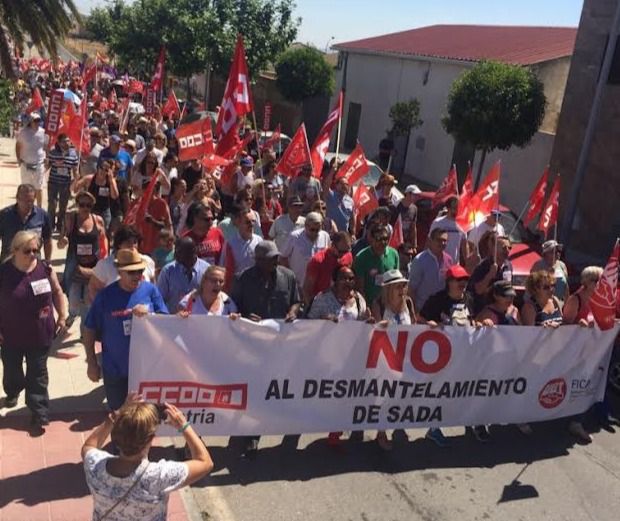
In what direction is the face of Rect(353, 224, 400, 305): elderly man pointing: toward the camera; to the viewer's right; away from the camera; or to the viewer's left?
toward the camera

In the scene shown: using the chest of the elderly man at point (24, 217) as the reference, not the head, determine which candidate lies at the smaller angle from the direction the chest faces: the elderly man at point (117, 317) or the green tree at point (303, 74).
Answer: the elderly man

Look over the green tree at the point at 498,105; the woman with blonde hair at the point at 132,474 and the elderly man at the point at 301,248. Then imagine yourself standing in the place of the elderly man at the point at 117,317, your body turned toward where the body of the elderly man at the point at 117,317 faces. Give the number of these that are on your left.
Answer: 2

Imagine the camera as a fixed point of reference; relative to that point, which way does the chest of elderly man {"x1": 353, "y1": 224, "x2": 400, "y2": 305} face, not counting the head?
toward the camera

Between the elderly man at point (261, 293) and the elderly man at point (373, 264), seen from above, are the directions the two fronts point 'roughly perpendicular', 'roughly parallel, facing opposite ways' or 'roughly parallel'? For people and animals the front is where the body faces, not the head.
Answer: roughly parallel

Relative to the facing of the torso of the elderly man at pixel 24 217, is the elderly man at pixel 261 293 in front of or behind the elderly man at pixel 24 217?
in front

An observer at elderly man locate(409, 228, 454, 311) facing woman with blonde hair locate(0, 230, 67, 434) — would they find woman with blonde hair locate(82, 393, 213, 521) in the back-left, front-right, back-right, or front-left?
front-left

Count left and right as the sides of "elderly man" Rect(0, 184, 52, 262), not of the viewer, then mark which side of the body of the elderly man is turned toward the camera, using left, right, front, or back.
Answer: front

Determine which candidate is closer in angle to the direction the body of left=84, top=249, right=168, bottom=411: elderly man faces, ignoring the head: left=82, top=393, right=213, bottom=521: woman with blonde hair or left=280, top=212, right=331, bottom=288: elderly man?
the woman with blonde hair

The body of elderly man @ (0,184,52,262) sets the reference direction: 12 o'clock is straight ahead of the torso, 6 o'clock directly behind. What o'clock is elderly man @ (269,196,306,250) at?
elderly man @ (269,196,306,250) is roughly at 9 o'clock from elderly man @ (0,184,52,262).

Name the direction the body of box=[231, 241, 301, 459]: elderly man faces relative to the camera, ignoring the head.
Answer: toward the camera

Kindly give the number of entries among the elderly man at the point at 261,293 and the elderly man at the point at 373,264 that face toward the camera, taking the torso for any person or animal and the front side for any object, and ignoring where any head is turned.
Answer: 2

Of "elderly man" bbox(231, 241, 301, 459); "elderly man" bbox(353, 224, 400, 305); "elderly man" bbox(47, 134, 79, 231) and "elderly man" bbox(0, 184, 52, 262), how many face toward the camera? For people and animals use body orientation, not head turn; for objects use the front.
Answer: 4

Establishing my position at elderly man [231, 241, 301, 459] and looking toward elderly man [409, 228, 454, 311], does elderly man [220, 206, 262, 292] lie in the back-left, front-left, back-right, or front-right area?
front-left

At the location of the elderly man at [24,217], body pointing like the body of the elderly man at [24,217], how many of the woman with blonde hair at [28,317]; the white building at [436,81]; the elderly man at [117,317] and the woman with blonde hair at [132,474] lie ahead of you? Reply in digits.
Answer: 3

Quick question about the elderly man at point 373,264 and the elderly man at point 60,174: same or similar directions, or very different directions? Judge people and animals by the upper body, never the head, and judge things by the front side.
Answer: same or similar directions

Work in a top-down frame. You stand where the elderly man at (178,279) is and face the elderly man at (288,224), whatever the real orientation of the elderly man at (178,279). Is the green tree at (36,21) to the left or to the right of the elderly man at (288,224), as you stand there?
left

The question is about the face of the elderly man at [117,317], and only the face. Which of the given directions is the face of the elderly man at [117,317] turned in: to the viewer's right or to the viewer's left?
to the viewer's right
